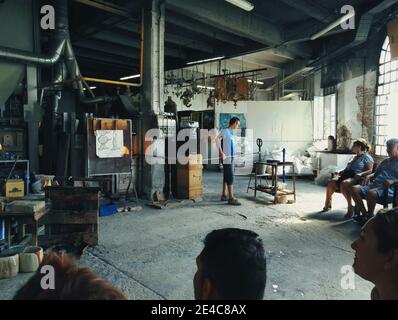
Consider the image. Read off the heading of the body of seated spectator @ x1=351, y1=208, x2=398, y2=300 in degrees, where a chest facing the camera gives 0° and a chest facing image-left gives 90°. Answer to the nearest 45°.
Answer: approximately 90°

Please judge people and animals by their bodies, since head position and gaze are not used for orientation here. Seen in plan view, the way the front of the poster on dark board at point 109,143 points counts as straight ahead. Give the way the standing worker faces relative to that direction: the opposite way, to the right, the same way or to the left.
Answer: to the left

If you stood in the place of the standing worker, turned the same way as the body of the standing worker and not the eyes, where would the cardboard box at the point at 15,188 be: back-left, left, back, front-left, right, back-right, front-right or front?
back-right

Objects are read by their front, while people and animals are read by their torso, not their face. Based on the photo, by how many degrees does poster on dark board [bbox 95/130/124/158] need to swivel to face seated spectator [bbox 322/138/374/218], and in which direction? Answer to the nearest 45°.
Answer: approximately 45° to its left

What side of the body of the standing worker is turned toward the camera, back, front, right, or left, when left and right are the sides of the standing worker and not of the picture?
right

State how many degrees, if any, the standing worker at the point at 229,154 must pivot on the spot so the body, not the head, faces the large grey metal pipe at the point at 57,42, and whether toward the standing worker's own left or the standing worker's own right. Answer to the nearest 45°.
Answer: approximately 180°

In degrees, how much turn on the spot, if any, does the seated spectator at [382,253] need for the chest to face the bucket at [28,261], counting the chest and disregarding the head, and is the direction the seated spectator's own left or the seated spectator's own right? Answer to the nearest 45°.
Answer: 0° — they already face it

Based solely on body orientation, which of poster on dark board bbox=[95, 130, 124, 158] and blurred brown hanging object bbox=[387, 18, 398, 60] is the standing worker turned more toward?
the blurred brown hanging object

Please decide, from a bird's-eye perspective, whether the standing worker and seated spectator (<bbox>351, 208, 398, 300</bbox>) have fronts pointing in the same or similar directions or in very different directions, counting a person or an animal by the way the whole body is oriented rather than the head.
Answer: very different directions

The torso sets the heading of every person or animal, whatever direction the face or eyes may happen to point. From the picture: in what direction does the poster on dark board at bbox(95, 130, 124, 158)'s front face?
toward the camera

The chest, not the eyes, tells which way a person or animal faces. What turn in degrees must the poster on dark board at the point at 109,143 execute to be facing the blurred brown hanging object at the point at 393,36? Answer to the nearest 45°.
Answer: approximately 90° to its left

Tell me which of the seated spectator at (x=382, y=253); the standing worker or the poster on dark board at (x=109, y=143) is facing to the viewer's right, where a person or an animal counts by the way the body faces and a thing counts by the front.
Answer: the standing worker

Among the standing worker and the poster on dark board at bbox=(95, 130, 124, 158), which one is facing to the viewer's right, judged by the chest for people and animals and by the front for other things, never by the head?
the standing worker

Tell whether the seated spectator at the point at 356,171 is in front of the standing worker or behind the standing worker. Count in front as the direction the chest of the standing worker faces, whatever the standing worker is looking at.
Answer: in front

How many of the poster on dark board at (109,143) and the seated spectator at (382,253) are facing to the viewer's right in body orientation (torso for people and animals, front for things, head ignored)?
0

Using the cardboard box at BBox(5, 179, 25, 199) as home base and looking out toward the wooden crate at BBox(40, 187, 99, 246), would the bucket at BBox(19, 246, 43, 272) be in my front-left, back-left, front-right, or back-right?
front-right
